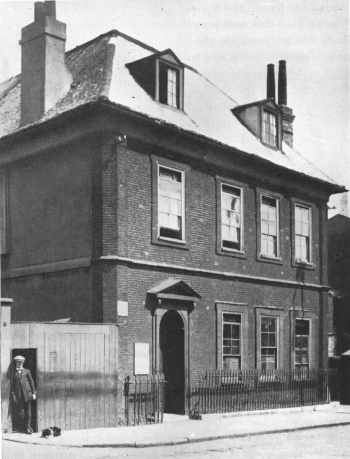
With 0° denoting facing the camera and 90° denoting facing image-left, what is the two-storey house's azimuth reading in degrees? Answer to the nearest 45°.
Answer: approximately 315°

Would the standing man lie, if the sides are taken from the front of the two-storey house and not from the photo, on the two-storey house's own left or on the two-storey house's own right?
on the two-storey house's own right

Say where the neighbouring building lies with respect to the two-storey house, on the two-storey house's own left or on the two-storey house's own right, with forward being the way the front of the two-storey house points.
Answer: on the two-storey house's own left

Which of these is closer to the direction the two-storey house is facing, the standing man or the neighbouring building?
the standing man
